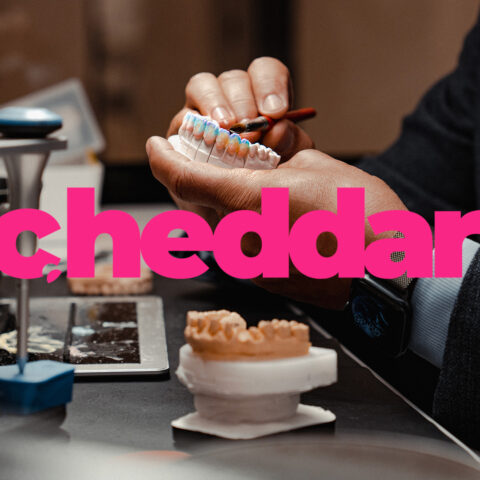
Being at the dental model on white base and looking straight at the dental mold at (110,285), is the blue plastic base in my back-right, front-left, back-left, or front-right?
front-left

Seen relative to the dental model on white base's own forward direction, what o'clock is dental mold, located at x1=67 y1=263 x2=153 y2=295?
The dental mold is roughly at 4 o'clock from the dental model on white base.

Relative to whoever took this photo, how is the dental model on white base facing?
facing the viewer and to the left of the viewer
